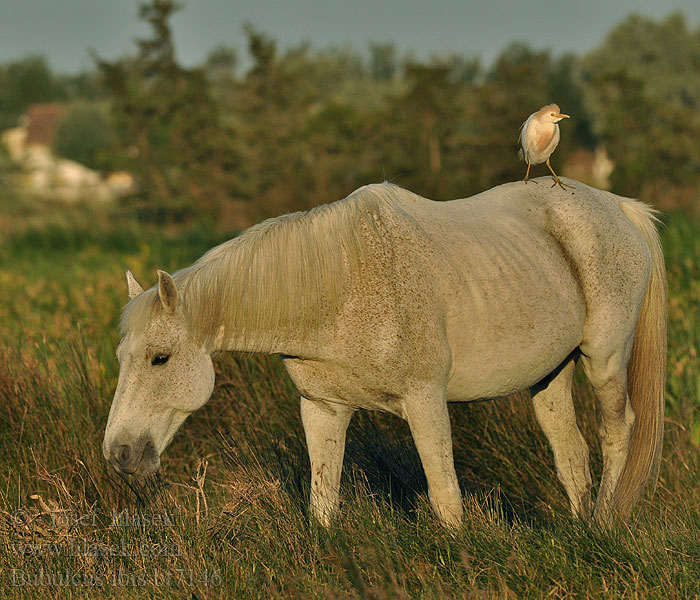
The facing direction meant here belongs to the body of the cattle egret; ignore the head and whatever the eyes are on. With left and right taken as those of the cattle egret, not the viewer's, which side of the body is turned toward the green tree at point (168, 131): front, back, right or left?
back

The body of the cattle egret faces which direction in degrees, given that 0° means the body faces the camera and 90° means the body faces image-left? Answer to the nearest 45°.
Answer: approximately 315°
